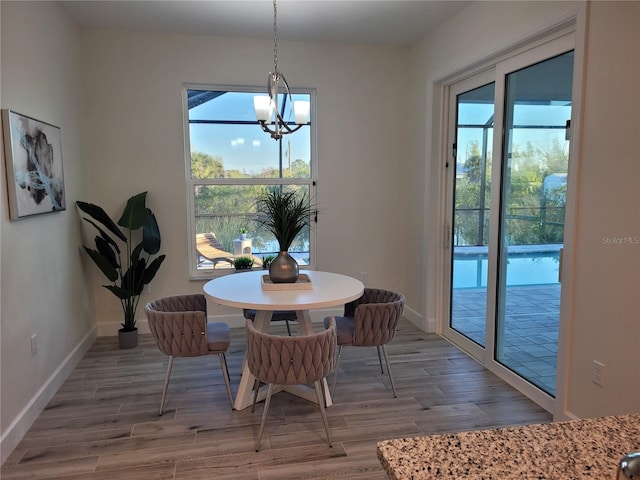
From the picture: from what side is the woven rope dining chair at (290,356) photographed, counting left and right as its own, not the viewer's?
back

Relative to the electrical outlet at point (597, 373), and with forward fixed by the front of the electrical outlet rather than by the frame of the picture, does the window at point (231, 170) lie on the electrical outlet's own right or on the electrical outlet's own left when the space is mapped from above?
on the electrical outlet's own right

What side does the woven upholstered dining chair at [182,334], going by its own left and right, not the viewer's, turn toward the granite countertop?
right

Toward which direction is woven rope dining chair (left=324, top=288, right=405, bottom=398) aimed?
to the viewer's left

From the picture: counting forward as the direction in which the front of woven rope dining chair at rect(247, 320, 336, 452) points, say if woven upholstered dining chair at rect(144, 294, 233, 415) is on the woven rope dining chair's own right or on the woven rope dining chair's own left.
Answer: on the woven rope dining chair's own left

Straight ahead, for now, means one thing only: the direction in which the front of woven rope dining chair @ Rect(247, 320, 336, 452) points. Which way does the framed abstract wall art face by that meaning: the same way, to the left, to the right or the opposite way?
to the right

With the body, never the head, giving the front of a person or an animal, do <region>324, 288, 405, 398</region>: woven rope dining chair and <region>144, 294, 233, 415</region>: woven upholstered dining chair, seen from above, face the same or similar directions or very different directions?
very different directions

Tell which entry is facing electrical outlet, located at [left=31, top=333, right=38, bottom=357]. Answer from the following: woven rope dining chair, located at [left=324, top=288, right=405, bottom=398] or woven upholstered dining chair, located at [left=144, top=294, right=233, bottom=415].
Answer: woven rope dining chair, located at [left=324, top=288, right=405, bottom=398]

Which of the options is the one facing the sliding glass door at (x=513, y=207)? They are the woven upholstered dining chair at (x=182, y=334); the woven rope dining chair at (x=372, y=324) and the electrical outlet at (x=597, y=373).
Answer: the woven upholstered dining chair at (x=182, y=334)

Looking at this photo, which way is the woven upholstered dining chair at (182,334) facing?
to the viewer's right

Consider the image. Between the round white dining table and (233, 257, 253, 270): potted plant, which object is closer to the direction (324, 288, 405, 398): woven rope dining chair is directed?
the round white dining table

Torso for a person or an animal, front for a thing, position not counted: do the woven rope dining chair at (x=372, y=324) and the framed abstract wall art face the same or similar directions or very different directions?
very different directions
